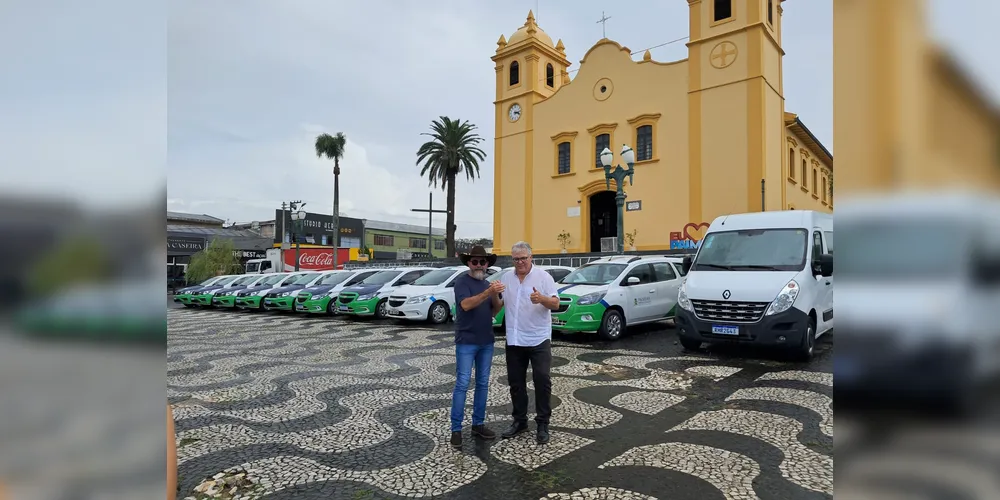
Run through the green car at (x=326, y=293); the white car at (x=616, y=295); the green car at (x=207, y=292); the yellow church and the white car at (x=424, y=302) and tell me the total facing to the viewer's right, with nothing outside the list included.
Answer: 0

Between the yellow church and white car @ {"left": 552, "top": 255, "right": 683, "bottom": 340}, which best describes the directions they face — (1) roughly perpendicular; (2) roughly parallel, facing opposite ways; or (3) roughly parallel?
roughly parallel

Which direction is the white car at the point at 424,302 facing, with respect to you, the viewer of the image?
facing the viewer and to the left of the viewer

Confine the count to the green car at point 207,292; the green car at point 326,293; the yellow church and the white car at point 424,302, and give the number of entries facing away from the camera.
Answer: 0

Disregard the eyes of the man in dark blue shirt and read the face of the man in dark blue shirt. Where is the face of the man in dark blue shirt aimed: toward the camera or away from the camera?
toward the camera

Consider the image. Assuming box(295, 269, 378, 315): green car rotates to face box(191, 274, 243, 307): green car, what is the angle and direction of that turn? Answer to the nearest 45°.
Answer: approximately 90° to its right

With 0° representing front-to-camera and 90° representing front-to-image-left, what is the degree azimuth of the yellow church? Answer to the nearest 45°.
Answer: approximately 45°

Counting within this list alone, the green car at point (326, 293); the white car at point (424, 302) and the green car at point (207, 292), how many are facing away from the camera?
0

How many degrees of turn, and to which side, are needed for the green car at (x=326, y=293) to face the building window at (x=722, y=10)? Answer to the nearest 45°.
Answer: approximately 135° to its left

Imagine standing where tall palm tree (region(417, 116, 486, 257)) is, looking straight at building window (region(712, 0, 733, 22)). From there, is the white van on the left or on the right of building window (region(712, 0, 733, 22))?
right

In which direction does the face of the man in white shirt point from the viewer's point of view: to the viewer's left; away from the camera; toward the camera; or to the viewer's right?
toward the camera

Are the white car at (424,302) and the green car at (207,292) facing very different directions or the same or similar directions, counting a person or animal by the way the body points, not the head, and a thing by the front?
same or similar directions

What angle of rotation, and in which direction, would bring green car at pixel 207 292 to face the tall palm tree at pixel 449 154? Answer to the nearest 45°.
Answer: approximately 180°

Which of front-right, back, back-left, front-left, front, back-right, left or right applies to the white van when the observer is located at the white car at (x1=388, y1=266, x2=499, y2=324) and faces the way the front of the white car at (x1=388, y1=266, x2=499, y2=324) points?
left

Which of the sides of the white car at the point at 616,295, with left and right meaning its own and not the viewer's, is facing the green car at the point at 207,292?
right

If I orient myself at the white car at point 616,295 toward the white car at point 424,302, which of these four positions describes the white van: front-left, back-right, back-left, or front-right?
back-left

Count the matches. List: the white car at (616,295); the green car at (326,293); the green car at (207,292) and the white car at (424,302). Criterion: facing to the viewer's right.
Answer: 0

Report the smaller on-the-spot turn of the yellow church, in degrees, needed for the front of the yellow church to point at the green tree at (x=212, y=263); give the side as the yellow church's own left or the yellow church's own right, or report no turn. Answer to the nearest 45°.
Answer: approximately 45° to the yellow church's own right

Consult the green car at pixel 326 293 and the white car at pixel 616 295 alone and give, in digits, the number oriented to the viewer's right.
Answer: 0

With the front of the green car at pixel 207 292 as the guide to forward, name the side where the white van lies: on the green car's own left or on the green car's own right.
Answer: on the green car's own left

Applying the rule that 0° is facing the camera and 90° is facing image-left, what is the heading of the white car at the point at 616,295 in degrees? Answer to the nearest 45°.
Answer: approximately 45°
